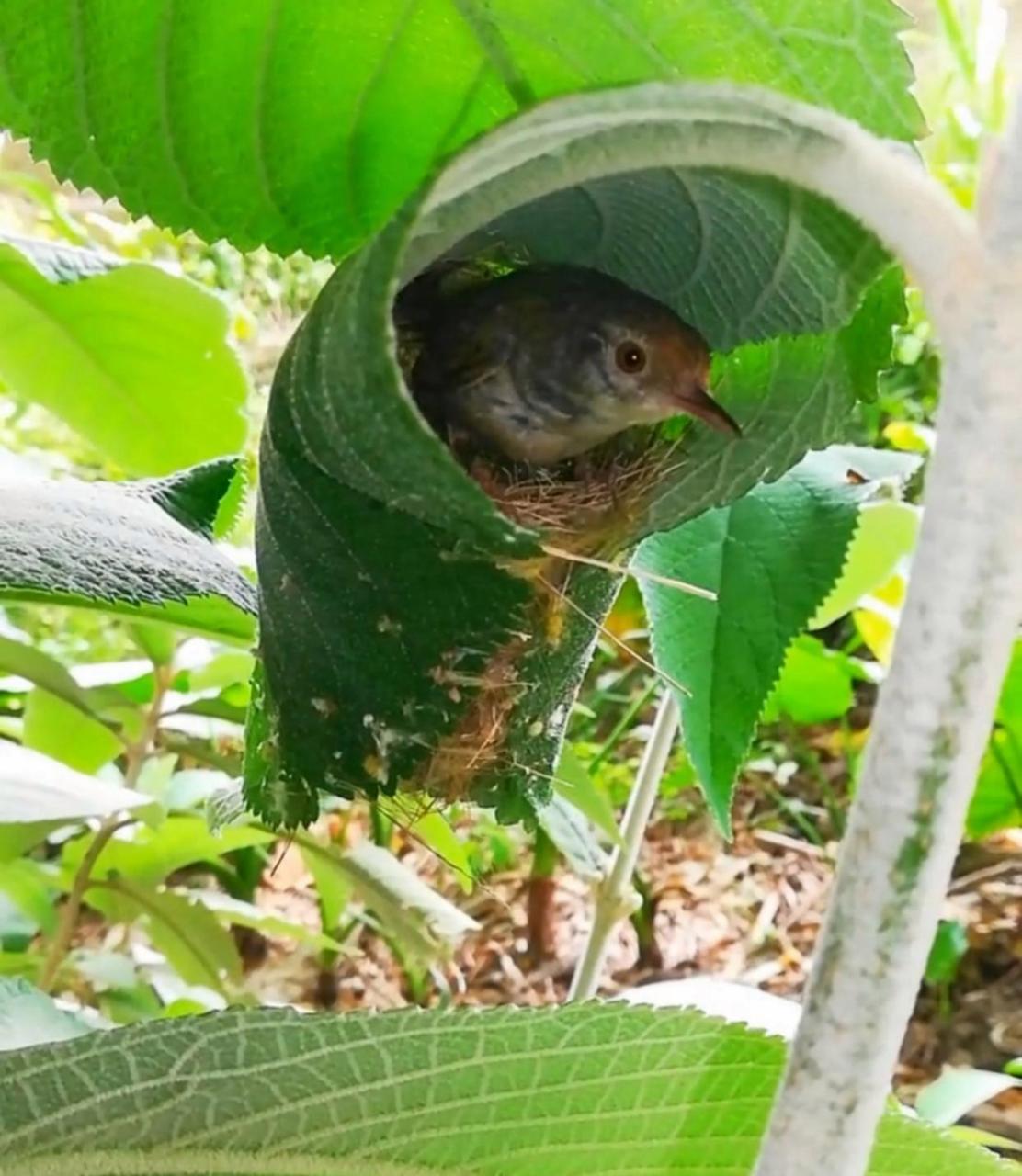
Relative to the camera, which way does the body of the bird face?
to the viewer's right
